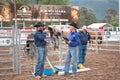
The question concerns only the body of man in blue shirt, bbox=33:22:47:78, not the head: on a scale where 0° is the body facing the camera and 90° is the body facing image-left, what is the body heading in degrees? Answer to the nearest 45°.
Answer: approximately 315°

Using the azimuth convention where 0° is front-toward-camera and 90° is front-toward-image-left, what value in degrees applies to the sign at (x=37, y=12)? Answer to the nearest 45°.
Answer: approximately 0°

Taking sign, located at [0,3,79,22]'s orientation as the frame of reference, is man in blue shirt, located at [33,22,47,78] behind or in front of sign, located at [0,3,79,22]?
in front

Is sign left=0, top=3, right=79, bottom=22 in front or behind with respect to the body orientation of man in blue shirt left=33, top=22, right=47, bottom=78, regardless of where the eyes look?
behind
